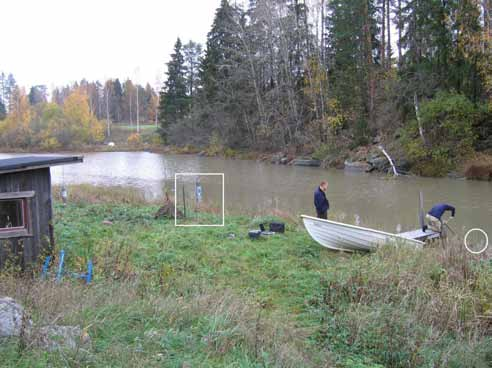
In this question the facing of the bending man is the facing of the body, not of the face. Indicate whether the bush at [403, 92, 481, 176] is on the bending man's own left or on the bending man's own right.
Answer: on the bending man's own left

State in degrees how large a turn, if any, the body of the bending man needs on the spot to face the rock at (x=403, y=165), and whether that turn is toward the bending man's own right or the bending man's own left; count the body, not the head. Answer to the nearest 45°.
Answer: approximately 90° to the bending man's own left

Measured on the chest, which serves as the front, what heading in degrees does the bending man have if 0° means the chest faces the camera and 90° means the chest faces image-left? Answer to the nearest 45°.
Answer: approximately 270°

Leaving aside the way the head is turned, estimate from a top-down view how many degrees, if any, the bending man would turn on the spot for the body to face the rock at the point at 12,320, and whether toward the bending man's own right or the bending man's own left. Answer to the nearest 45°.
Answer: approximately 90° to the bending man's own right

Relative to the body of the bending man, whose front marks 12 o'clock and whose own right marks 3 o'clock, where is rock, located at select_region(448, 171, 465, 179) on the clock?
The rock is roughly at 9 o'clock from the bending man.

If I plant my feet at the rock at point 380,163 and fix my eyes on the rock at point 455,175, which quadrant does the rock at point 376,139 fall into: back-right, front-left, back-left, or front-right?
back-left

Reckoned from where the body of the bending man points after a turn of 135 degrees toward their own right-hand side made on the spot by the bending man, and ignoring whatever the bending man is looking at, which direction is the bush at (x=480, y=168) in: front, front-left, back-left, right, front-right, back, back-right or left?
back-right

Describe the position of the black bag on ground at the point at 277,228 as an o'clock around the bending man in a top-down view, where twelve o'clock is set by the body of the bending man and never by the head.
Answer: The black bag on ground is roughly at 6 o'clock from the bending man.

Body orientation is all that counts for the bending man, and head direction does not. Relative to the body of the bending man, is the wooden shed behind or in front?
behind

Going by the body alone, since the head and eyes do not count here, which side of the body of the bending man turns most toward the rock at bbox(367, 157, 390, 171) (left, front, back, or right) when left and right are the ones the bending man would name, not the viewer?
left

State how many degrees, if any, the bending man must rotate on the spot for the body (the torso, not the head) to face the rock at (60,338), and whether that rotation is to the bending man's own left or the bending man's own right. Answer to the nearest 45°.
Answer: approximately 90° to the bending man's own right

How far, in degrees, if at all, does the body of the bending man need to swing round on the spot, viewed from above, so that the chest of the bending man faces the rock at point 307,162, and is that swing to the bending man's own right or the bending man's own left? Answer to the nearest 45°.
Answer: approximately 90° to the bending man's own left
